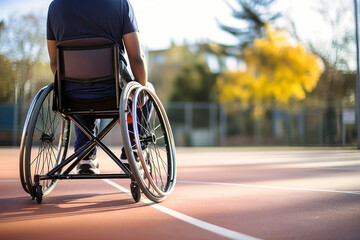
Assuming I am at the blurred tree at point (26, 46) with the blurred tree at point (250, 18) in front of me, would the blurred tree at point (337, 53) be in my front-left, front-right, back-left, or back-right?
front-right

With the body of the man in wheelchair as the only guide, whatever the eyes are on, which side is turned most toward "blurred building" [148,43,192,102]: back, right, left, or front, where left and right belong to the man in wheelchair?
front

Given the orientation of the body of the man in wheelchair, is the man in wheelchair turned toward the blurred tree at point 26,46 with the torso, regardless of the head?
yes

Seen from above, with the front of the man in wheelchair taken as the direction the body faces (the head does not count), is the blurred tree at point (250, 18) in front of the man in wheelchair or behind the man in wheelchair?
in front

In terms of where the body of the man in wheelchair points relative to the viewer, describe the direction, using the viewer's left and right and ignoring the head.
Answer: facing away from the viewer

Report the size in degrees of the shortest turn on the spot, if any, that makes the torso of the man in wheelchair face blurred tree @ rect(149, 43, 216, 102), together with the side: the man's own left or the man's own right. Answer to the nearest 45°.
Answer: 0° — they already face it

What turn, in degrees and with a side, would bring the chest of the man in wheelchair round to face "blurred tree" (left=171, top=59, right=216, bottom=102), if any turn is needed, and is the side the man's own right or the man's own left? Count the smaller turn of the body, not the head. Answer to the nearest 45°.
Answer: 0° — they already face it

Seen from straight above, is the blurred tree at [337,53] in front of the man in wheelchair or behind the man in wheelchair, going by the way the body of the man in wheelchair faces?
in front

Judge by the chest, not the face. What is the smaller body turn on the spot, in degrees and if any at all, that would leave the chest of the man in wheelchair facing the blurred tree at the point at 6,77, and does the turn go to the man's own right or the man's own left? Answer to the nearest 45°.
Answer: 0° — they already face it

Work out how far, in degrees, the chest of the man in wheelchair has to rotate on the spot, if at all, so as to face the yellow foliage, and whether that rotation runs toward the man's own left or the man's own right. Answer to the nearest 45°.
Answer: approximately 45° to the man's own right
